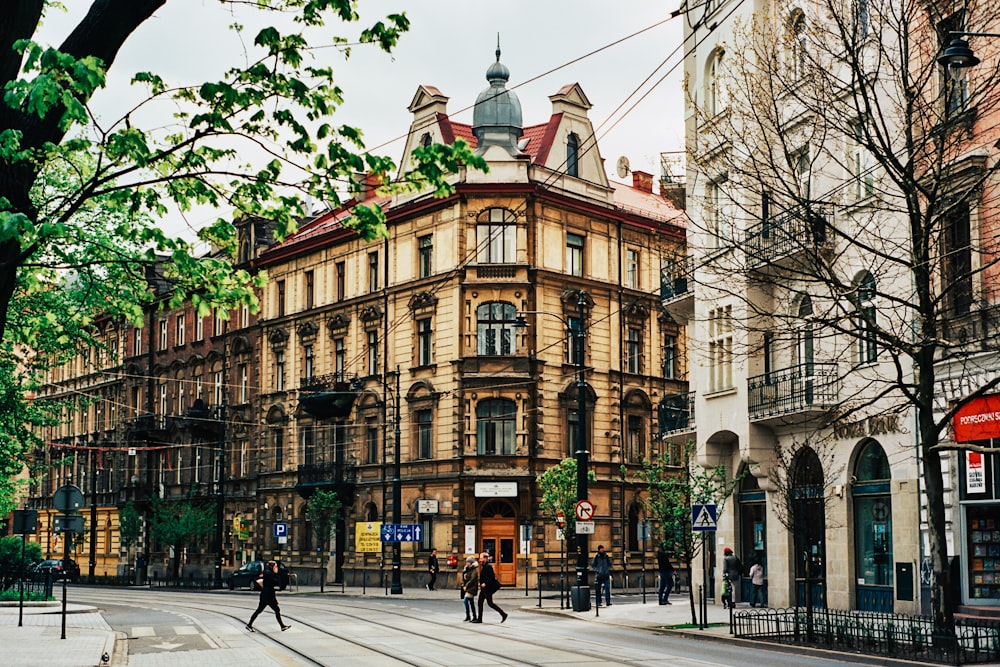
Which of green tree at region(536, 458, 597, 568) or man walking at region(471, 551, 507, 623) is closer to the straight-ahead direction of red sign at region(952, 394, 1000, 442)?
the man walking

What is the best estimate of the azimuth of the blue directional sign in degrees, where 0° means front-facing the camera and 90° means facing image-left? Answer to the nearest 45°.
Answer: approximately 0°

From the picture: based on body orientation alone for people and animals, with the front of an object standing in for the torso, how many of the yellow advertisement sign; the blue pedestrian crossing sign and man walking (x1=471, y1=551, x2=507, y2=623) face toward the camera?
2

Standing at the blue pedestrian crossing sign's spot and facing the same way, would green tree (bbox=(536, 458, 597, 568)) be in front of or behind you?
behind

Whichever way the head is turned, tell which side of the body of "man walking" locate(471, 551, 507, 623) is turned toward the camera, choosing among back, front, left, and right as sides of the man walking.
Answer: left

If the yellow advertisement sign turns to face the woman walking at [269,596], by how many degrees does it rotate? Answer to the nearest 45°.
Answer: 0° — it already faces them

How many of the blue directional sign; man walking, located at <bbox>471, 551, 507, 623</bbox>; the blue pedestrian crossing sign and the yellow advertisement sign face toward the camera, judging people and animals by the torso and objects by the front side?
3

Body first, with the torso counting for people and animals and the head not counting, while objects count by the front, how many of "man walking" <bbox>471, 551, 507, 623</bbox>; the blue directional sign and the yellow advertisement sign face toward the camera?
2

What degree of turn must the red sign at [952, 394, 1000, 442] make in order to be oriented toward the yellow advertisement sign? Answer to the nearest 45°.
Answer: approximately 90° to its right

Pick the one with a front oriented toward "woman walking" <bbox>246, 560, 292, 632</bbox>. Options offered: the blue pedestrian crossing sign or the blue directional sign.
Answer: the blue directional sign
